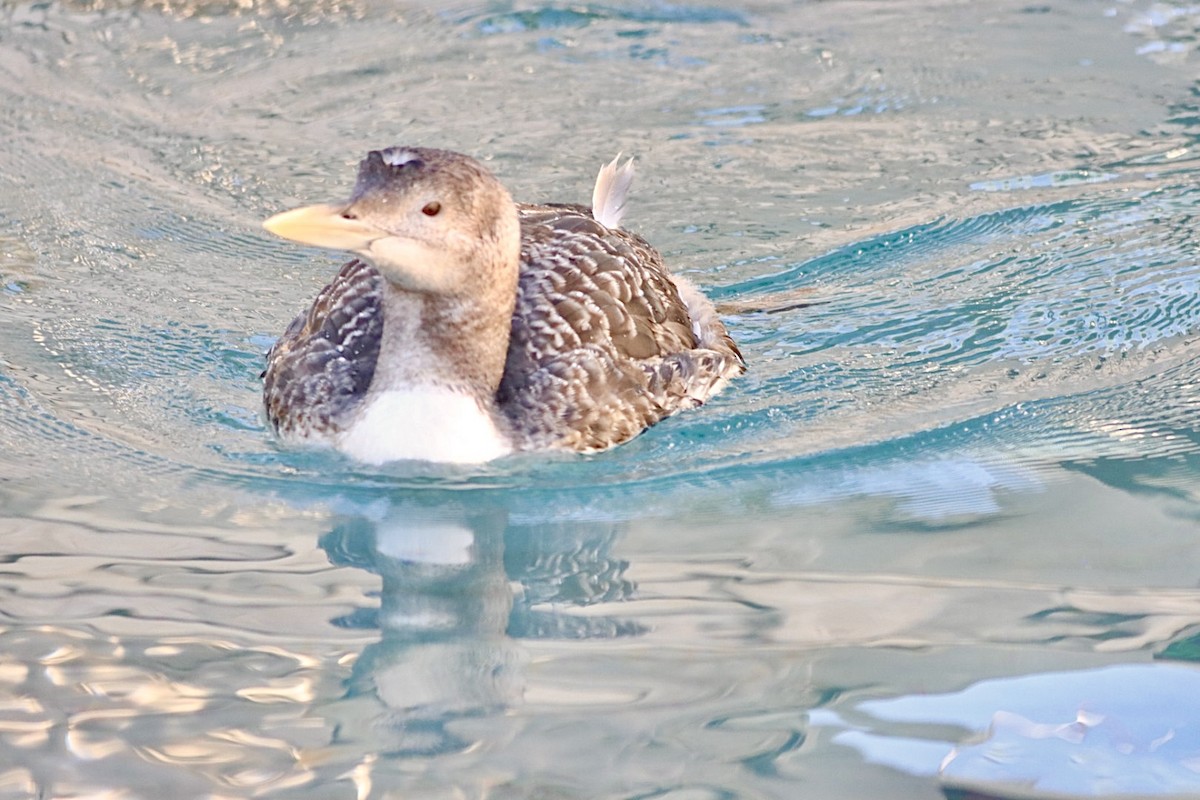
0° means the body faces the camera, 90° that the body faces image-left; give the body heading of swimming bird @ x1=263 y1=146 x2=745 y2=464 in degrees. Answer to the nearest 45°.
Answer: approximately 45°
